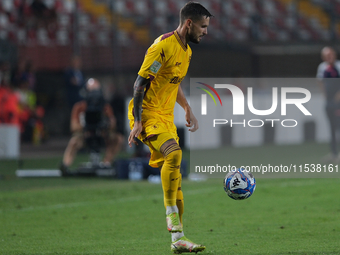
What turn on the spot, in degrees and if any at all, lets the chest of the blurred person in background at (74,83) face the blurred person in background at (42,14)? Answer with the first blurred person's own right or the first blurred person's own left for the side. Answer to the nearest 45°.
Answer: approximately 180°

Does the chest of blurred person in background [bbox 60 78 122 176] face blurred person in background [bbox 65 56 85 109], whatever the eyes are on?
no

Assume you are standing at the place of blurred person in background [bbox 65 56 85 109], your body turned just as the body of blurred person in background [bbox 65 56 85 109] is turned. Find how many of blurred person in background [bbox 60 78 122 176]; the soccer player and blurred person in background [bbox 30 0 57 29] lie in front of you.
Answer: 2

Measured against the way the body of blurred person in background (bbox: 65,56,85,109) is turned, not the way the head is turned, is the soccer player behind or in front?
in front

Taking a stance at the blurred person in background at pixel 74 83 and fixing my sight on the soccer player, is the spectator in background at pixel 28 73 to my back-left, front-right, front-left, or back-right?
back-right

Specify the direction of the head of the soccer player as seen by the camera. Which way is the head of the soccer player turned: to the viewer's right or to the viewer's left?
to the viewer's right

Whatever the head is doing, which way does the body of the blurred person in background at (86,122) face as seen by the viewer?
toward the camera

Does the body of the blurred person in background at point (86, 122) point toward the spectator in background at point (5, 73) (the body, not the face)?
no

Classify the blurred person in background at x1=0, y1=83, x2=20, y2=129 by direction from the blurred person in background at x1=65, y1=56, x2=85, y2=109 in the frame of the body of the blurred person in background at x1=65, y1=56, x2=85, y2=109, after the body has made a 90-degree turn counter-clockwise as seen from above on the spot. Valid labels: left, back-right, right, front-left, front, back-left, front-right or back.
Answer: back

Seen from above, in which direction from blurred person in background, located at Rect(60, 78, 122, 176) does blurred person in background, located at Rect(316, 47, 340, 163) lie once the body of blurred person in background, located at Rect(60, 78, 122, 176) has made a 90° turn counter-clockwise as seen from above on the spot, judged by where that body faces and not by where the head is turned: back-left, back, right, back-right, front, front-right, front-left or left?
front

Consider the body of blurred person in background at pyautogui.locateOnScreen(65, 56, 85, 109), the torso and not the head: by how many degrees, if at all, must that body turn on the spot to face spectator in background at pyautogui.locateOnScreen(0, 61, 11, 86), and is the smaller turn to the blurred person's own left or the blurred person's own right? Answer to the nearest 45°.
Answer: approximately 90° to the blurred person's own right

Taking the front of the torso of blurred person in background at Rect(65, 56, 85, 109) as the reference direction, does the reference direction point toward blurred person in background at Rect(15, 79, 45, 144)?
no

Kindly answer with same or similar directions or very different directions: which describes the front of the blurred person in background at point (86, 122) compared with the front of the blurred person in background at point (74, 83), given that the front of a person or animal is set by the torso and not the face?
same or similar directions
